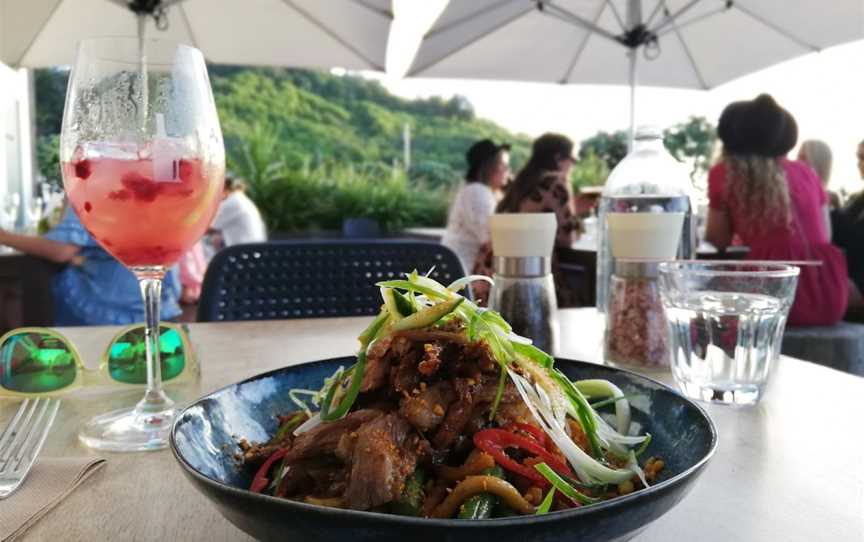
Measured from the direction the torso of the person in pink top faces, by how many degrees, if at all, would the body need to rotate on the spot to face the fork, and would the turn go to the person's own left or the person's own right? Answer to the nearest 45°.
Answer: approximately 180°

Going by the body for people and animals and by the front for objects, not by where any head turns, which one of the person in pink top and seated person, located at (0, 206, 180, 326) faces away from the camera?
the person in pink top

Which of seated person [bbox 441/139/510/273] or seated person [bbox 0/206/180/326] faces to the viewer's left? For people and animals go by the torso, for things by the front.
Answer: seated person [bbox 0/206/180/326]

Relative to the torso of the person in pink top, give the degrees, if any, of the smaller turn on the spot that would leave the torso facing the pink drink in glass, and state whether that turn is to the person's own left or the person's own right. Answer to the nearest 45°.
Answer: approximately 180°

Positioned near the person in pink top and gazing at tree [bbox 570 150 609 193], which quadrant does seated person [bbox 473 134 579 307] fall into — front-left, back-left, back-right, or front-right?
front-left

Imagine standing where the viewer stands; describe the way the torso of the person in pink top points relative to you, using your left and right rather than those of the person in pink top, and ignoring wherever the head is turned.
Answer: facing away from the viewer

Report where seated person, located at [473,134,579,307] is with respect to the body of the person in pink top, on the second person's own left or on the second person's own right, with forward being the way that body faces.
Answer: on the second person's own left

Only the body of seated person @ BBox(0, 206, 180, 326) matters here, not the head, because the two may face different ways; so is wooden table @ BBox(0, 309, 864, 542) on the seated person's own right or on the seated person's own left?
on the seated person's own left

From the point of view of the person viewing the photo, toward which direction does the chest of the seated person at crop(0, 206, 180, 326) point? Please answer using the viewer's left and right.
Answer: facing to the left of the viewer

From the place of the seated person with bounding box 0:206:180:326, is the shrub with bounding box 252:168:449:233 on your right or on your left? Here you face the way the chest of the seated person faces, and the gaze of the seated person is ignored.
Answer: on your right

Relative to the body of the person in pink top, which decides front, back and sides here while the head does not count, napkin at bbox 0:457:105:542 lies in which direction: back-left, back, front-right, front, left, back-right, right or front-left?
back

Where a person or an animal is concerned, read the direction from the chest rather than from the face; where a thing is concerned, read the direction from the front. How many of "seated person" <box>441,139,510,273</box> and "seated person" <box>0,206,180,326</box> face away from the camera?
0

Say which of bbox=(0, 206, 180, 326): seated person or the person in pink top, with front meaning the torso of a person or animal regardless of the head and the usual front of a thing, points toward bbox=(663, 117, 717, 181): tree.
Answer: the person in pink top

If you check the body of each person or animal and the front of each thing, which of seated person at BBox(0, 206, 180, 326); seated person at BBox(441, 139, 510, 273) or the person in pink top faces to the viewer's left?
seated person at BBox(0, 206, 180, 326)

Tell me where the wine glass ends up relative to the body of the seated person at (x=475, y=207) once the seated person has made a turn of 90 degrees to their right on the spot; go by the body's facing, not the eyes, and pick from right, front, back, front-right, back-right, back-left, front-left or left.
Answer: front

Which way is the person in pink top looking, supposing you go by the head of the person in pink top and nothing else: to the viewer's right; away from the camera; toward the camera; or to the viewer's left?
away from the camera

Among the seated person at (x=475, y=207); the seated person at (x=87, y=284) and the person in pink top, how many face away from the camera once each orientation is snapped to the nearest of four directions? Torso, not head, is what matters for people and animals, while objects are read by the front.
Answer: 1
